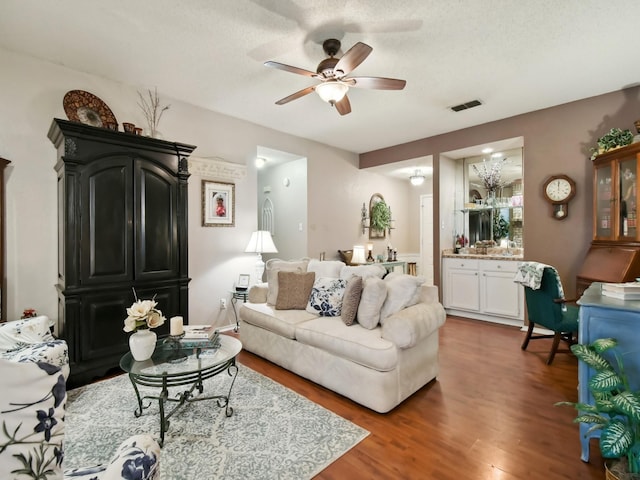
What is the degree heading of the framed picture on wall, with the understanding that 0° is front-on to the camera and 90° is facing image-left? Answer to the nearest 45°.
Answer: approximately 315°

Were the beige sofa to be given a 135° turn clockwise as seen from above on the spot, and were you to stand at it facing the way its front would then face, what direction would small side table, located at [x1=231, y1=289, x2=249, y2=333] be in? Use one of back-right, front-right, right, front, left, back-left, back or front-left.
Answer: front-left

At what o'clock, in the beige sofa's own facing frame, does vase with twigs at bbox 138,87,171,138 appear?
The vase with twigs is roughly at 2 o'clock from the beige sofa.

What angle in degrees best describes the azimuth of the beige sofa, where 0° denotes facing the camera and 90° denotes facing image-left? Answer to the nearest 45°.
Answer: approximately 45°

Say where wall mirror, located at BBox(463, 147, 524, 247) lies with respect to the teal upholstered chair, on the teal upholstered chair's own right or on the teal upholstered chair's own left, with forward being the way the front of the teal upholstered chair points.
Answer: on the teal upholstered chair's own left

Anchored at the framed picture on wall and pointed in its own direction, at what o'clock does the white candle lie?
The white candle is roughly at 2 o'clock from the framed picture on wall.

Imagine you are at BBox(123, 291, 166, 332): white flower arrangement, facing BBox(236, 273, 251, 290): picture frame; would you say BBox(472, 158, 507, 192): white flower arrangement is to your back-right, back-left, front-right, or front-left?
front-right

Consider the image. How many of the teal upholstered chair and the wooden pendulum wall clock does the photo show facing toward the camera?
1

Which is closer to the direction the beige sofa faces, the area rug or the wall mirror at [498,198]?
the area rug

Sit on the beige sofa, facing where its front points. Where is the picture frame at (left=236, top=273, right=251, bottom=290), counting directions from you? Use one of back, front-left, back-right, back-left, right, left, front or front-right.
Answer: right

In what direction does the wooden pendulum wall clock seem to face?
toward the camera

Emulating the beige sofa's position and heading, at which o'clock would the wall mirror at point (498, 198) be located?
The wall mirror is roughly at 6 o'clock from the beige sofa.

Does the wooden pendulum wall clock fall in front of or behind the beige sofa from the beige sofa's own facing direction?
behind

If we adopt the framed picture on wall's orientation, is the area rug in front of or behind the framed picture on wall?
in front

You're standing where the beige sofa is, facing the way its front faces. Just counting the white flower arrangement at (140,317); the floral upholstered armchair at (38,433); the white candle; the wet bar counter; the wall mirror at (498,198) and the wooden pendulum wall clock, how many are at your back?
3

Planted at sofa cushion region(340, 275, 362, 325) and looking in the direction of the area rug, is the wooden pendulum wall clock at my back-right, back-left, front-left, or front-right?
back-left

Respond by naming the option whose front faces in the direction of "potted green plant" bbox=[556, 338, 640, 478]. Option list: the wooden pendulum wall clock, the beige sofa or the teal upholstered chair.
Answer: the wooden pendulum wall clock

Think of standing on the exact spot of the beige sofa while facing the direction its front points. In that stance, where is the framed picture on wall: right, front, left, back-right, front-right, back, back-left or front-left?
right
